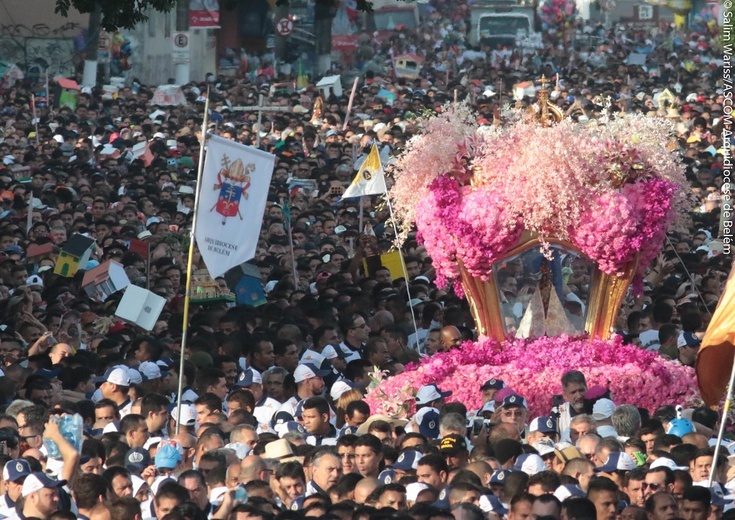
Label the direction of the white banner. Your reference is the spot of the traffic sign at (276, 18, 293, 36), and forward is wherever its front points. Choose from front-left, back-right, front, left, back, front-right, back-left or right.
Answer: front

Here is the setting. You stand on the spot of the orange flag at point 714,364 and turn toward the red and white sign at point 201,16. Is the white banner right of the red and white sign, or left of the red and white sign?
left

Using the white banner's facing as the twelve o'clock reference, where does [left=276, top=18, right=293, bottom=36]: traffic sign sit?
The traffic sign is roughly at 6 o'clock from the white banner.

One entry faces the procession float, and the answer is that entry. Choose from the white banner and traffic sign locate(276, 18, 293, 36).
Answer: the traffic sign

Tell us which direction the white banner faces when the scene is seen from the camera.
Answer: facing the viewer

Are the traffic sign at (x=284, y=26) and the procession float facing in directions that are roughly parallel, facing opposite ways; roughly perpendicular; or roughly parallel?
roughly parallel

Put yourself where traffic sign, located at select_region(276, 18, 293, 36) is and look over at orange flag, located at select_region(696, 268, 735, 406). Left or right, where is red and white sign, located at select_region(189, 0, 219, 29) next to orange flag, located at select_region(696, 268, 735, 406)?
right

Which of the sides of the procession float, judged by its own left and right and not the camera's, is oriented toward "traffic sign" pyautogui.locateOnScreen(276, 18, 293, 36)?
back

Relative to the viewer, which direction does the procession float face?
toward the camera

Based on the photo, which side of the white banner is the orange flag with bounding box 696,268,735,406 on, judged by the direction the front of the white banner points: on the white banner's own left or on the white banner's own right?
on the white banner's own left

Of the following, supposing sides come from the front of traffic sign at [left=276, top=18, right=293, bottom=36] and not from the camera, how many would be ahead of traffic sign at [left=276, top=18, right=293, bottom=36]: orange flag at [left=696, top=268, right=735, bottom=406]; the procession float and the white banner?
3

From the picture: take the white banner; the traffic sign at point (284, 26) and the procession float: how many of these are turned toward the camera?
3
